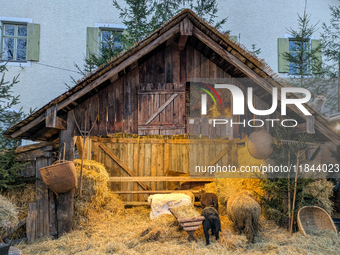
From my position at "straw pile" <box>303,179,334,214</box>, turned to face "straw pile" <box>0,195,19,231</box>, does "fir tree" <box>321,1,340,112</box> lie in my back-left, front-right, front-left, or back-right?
back-right

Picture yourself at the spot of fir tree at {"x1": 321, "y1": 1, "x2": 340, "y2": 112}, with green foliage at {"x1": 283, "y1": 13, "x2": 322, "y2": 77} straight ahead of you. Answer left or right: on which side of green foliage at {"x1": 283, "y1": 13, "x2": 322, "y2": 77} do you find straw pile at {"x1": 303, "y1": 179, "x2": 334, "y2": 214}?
left

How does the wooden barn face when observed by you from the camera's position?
facing the viewer

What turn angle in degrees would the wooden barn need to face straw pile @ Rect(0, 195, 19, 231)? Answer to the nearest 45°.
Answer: approximately 45° to its right

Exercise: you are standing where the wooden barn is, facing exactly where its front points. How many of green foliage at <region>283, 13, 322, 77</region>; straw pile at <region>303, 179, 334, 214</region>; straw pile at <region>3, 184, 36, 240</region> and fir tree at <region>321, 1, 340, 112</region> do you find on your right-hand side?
1

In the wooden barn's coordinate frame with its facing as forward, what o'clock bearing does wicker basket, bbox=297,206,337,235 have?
The wicker basket is roughly at 9 o'clock from the wooden barn.

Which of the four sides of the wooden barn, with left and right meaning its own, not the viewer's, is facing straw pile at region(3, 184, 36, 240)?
right

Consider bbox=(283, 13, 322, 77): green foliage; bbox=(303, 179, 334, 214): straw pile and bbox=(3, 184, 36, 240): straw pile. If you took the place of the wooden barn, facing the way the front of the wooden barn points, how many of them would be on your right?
1

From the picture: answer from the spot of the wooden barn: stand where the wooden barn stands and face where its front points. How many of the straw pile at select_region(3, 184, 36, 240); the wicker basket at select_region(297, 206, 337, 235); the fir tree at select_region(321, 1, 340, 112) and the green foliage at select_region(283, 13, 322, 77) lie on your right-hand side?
1

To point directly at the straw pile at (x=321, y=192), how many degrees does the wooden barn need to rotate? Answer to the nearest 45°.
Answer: approximately 90° to its left

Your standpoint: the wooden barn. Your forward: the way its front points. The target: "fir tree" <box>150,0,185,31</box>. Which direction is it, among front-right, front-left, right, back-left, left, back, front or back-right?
back

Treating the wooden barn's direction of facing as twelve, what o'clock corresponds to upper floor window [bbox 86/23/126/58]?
The upper floor window is roughly at 5 o'clock from the wooden barn.

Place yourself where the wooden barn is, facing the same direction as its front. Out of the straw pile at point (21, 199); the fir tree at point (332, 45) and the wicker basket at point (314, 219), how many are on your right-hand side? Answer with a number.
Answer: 1

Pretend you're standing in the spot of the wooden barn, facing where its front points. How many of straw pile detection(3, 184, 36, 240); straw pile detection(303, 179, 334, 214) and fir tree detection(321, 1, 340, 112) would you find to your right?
1

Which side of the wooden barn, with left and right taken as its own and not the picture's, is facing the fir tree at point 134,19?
back
